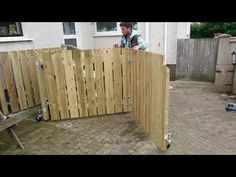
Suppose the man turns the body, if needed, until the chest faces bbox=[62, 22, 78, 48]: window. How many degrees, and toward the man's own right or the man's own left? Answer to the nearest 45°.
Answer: approximately 90° to the man's own right

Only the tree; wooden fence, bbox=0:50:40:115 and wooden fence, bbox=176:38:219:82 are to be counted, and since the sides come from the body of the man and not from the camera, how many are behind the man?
2

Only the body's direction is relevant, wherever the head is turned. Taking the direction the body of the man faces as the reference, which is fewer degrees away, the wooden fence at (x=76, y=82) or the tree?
the wooden fence

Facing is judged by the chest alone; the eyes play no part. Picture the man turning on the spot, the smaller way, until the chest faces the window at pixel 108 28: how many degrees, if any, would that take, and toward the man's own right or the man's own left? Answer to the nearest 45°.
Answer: approximately 135° to the man's own right

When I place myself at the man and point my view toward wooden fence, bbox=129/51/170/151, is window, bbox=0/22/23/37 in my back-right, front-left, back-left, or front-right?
back-right

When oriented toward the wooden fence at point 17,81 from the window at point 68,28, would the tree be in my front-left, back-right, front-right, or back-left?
back-left

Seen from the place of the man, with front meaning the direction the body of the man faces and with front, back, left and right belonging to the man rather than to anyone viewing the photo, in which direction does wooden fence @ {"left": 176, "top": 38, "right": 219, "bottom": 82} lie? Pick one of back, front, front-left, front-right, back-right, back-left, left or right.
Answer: back

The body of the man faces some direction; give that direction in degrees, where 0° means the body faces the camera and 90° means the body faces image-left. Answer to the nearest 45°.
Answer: approximately 45°
